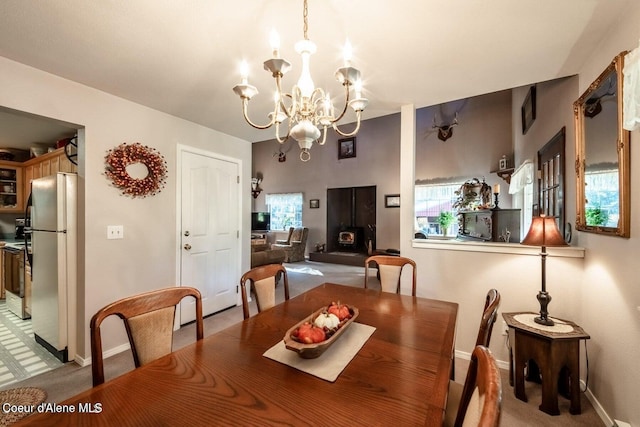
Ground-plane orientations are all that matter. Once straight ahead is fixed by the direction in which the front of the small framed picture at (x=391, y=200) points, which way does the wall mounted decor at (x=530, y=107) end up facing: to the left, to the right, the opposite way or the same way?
to the right

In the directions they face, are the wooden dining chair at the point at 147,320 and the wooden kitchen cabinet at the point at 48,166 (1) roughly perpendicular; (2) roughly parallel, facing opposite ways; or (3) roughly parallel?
roughly perpendicular

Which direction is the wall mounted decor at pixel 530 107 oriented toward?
to the viewer's left

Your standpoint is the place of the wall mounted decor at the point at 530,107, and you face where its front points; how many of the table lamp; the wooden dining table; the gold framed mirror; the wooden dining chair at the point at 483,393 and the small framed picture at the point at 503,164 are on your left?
4

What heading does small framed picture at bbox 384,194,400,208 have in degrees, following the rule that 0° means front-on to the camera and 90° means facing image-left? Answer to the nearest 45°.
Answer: approximately 0°
